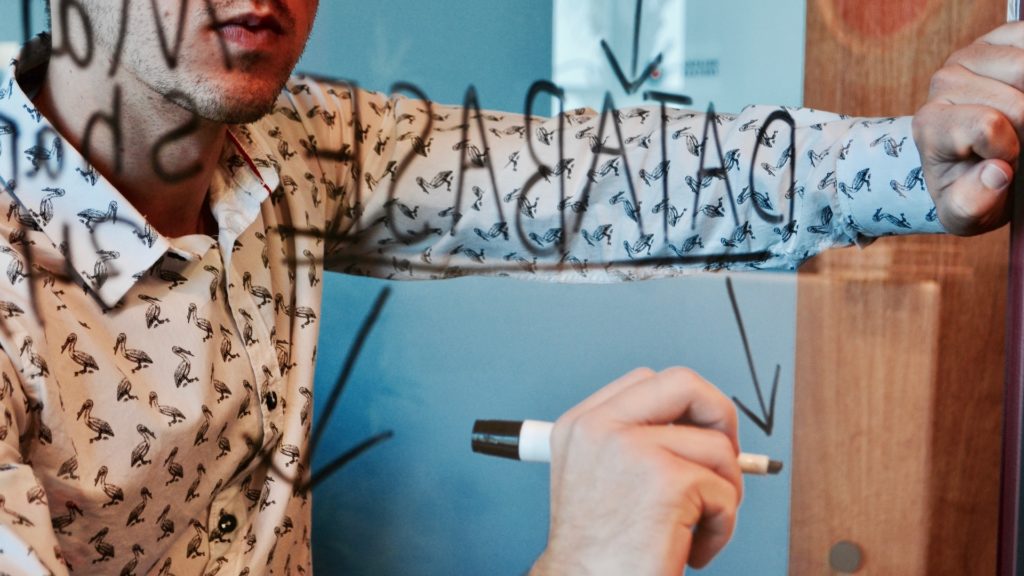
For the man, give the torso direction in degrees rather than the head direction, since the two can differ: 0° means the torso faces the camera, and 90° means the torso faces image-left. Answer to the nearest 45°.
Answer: approximately 315°
